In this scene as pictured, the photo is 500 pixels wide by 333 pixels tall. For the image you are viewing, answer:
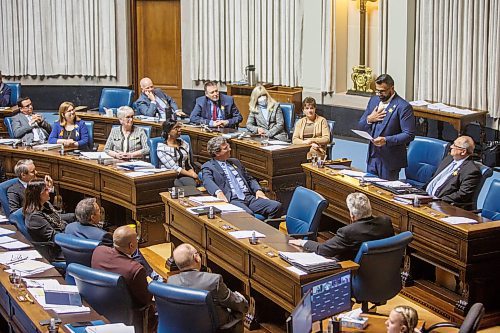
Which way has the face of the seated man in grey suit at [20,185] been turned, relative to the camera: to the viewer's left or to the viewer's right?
to the viewer's right

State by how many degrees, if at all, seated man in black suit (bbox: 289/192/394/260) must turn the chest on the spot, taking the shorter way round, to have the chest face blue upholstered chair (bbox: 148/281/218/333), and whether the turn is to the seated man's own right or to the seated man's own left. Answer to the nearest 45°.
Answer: approximately 90° to the seated man's own left

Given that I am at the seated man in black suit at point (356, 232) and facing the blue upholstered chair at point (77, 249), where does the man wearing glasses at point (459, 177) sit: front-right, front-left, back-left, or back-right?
back-right

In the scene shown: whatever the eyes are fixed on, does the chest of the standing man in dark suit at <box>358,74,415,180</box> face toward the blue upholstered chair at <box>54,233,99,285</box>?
yes

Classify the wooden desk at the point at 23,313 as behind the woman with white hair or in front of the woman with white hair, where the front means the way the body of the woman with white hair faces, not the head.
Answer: in front

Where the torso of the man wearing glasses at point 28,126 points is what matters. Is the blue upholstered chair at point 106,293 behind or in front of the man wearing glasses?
in front

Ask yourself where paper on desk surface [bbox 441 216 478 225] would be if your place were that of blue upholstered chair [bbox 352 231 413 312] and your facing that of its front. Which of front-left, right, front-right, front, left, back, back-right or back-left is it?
right
